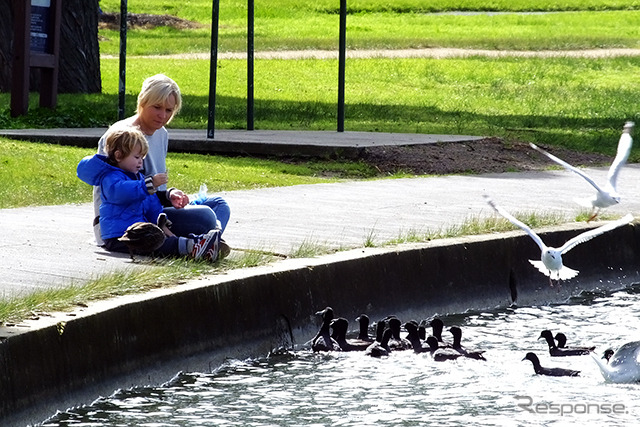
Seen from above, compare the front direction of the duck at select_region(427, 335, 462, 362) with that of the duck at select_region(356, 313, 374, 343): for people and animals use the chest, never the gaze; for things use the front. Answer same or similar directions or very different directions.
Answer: same or similar directions

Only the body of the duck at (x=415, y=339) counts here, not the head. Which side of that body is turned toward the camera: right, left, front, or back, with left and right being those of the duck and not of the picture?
left

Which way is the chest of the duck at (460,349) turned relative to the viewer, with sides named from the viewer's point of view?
facing to the left of the viewer

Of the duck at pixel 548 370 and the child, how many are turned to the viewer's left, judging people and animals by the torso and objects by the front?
1

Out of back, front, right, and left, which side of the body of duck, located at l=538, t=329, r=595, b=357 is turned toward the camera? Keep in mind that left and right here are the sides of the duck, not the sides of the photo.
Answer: left

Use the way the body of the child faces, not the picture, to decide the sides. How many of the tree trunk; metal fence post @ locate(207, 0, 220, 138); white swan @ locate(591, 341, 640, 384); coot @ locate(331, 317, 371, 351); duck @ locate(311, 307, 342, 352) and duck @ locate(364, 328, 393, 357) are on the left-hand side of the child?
2

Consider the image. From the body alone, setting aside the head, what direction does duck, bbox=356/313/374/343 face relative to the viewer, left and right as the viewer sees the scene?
facing to the left of the viewer

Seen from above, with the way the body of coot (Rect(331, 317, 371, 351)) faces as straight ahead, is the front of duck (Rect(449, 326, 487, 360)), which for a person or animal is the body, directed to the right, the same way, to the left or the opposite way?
the same way

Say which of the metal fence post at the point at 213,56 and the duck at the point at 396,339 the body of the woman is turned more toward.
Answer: the duck

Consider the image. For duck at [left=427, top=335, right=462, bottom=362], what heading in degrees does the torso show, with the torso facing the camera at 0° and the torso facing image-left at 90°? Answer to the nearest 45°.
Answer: approximately 90°

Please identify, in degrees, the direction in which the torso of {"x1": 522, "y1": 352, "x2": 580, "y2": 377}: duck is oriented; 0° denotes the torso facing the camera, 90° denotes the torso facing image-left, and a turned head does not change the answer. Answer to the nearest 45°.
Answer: approximately 90°

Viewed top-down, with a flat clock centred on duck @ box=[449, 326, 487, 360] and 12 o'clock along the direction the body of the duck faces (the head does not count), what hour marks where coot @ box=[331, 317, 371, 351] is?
The coot is roughly at 12 o'clock from the duck.

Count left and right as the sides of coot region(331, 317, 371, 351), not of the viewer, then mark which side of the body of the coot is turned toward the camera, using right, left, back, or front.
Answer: left

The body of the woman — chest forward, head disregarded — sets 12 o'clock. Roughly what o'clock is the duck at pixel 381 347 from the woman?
The duck is roughly at 12 o'clock from the woman.

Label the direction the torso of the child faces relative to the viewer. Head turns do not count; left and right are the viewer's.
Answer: facing to the right of the viewer
